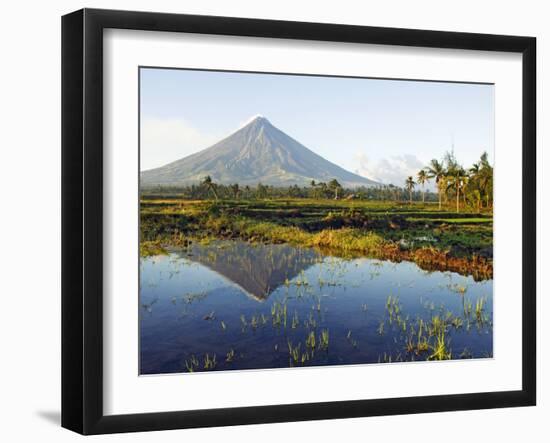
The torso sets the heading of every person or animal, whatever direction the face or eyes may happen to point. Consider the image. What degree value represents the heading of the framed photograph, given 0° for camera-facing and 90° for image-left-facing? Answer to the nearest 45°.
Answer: approximately 315°
